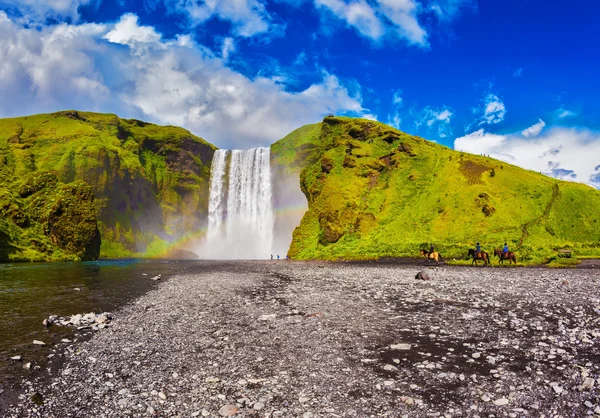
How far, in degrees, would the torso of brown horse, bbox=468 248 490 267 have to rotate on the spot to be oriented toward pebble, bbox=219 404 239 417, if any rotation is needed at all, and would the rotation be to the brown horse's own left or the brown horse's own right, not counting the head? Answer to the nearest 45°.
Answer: approximately 90° to the brown horse's own left

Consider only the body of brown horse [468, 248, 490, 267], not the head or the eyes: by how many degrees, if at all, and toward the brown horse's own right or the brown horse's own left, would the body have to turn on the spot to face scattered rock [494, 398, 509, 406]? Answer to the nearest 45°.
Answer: approximately 90° to the brown horse's own left

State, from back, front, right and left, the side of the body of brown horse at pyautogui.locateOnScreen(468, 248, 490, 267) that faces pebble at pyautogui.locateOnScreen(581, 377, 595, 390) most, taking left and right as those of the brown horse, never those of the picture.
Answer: left

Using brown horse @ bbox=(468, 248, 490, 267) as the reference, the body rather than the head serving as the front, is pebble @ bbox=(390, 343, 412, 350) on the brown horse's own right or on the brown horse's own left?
on the brown horse's own left

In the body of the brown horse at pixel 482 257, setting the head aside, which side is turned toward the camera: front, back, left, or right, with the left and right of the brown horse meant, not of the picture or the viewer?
left
